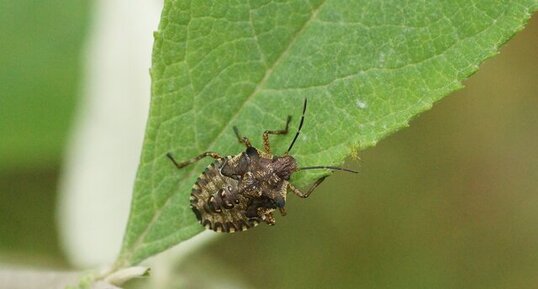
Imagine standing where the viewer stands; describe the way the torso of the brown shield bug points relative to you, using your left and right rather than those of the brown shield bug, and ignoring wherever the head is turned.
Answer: facing away from the viewer and to the right of the viewer
